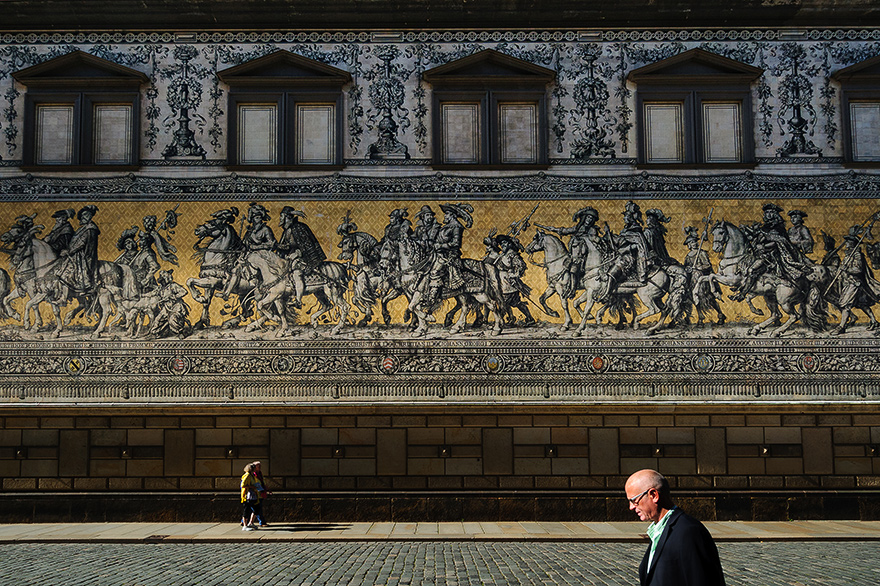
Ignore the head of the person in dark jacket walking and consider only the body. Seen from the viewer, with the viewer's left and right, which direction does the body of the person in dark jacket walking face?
facing to the left of the viewer

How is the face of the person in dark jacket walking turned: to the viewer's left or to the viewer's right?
to the viewer's left
